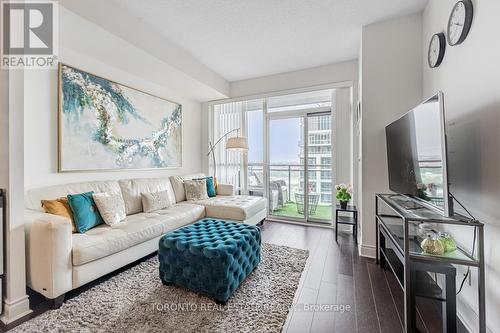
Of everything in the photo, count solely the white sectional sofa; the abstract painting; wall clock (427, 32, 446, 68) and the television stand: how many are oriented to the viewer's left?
2

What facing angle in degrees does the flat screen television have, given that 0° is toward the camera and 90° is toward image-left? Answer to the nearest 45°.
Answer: approximately 45°

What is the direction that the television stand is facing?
to the viewer's left

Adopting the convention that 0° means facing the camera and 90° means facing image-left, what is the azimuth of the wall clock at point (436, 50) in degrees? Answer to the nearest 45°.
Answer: approximately 90°

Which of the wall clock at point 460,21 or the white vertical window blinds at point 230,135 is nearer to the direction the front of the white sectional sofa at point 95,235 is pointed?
the wall clock

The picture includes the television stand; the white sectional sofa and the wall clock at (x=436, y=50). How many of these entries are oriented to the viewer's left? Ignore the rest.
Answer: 2
